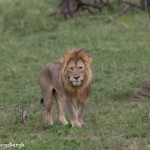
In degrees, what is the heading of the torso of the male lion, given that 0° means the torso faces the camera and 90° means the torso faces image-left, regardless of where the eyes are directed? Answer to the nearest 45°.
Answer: approximately 315°
